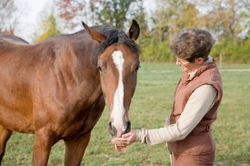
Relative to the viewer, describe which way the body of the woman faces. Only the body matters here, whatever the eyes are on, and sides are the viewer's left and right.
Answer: facing to the left of the viewer

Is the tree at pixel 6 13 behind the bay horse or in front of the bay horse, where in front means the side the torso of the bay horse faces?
behind

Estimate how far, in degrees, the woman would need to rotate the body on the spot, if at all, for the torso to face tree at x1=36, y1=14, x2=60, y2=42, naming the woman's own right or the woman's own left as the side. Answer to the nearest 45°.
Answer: approximately 90° to the woman's own right

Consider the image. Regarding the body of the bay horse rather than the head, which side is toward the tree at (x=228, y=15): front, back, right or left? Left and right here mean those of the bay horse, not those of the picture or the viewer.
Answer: left

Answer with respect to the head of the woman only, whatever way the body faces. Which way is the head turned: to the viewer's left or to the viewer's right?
to the viewer's left

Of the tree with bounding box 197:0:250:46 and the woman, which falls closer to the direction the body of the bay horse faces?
the woman

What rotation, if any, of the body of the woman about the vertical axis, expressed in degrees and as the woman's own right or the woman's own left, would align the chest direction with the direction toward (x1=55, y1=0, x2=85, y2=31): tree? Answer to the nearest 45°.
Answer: approximately 90° to the woman's own right

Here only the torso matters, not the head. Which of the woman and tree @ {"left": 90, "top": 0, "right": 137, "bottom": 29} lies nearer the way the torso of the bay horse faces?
the woman

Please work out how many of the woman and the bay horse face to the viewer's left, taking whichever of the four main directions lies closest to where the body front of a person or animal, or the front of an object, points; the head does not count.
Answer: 1

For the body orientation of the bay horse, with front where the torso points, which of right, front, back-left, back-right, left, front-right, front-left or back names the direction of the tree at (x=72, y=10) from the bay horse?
back-left

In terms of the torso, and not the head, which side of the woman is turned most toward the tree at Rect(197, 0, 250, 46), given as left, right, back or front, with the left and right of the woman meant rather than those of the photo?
right
